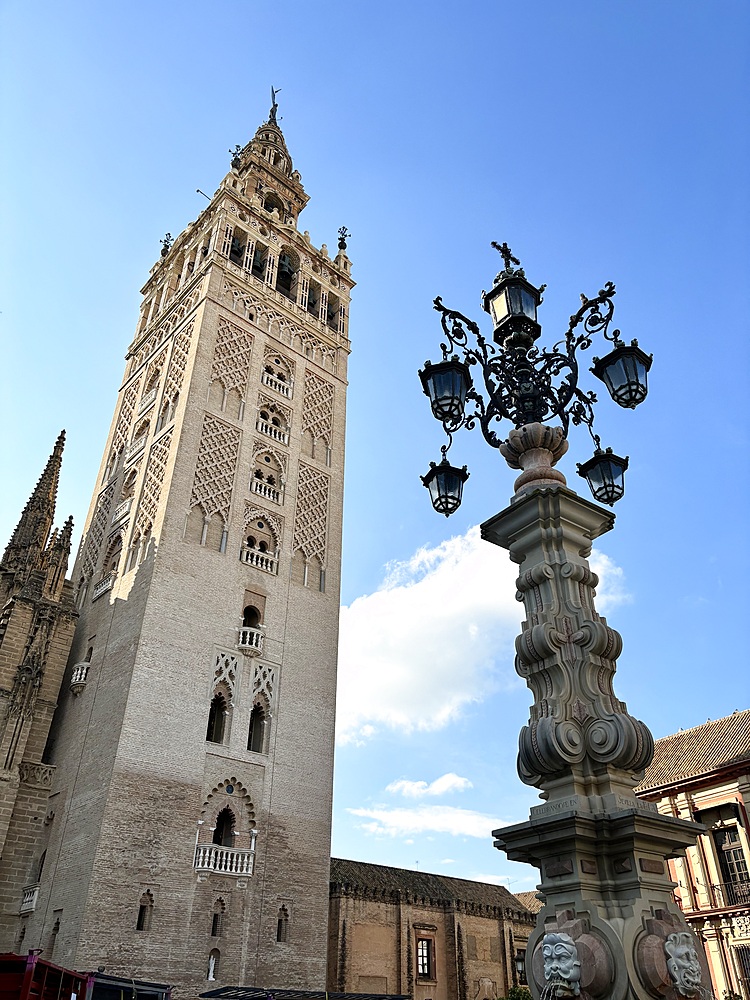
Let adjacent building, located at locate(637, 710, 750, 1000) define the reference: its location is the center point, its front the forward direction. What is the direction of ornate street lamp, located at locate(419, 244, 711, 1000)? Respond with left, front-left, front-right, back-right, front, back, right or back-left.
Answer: front-left

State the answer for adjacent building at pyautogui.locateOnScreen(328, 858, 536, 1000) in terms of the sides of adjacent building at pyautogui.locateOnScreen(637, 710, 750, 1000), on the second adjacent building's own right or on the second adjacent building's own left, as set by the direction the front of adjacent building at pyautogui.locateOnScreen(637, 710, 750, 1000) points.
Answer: on the second adjacent building's own right

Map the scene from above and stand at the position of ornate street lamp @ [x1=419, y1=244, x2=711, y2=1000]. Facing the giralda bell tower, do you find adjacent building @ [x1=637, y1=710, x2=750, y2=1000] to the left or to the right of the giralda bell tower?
right

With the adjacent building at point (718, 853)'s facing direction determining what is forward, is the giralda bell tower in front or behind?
in front

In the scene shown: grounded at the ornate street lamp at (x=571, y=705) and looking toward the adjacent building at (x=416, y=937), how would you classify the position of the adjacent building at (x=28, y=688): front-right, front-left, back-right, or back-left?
front-left

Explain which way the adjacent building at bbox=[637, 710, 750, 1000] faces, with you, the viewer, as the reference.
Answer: facing the viewer and to the left of the viewer

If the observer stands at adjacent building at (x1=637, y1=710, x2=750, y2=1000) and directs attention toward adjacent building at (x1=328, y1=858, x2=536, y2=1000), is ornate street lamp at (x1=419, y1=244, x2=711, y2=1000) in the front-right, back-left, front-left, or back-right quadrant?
back-left

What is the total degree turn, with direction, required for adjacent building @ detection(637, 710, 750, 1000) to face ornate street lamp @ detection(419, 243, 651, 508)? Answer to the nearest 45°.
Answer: approximately 45° to its left

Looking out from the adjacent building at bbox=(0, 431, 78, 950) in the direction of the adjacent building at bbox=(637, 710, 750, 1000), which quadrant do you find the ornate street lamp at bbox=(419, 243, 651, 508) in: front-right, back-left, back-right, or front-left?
front-right
